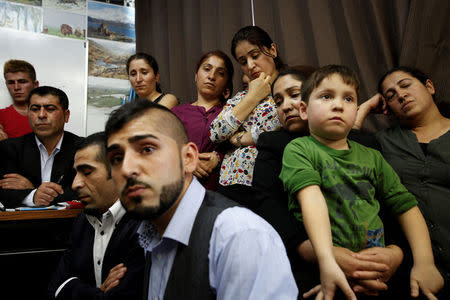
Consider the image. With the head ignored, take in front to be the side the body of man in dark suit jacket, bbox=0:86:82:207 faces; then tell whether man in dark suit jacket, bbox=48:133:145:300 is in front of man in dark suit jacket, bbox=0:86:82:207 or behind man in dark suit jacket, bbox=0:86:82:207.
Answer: in front

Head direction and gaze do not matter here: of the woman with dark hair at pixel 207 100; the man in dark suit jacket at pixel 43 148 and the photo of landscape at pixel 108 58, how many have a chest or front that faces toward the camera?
3

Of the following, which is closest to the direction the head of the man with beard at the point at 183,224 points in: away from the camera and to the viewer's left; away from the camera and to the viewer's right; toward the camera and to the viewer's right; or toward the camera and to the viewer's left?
toward the camera and to the viewer's left

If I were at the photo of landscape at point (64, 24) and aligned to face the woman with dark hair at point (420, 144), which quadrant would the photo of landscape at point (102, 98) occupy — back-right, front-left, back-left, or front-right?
front-left

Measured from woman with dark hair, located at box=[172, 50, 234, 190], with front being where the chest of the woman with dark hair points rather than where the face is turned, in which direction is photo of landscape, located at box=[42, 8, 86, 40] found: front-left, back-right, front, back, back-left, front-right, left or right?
back-right

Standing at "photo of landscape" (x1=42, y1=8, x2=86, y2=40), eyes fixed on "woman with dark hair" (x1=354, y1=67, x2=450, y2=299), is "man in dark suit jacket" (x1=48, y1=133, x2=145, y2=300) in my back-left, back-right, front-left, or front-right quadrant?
front-right

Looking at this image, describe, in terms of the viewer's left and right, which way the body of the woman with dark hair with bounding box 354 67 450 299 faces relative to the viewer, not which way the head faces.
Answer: facing the viewer and to the left of the viewer

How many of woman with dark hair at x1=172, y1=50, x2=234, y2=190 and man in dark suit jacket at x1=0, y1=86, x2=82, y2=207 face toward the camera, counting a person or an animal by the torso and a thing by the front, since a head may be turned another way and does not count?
2

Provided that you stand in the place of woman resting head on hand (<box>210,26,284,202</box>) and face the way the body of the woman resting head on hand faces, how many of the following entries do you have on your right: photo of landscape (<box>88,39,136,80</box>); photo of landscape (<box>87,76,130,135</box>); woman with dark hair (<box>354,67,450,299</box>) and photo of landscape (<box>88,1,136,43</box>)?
3

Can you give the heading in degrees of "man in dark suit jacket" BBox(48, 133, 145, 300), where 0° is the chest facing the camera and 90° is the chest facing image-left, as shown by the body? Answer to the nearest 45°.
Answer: approximately 45°

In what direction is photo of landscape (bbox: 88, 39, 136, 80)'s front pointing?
toward the camera

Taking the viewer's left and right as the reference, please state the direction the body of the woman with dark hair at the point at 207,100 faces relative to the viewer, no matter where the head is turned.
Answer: facing the viewer
